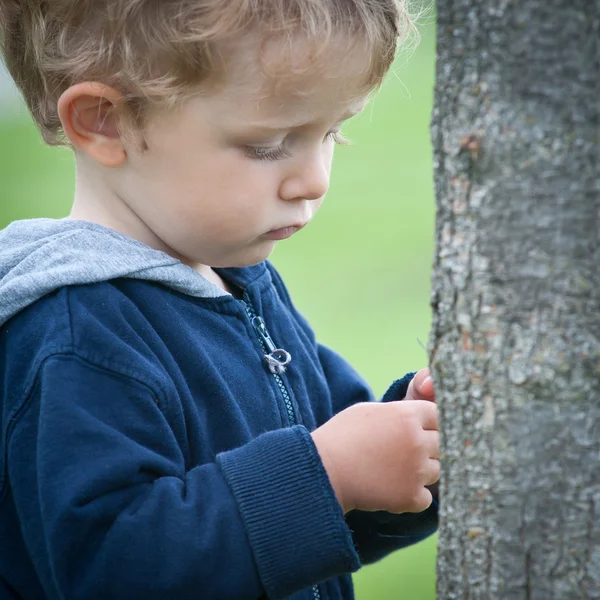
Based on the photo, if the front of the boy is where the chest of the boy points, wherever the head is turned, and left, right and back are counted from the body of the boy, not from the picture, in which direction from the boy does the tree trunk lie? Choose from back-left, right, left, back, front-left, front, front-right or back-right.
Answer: front

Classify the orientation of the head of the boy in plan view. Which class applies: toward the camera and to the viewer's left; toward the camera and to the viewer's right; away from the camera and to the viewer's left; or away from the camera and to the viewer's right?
toward the camera and to the viewer's right
